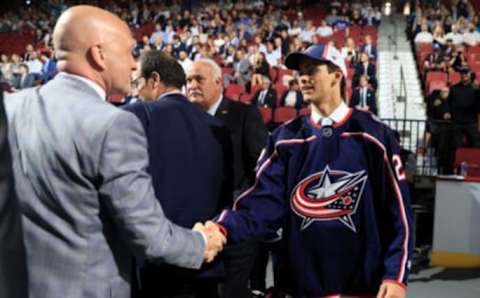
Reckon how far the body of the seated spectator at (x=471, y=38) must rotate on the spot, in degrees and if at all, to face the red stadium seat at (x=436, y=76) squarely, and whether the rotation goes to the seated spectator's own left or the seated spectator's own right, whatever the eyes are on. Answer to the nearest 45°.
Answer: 0° — they already face it

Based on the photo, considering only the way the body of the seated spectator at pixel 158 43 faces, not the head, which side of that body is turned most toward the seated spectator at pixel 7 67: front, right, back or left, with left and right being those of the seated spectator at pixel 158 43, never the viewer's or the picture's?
right

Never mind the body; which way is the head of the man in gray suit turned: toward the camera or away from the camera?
away from the camera

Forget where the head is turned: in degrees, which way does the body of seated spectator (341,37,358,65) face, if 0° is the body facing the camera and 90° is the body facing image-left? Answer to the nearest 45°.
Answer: approximately 0°

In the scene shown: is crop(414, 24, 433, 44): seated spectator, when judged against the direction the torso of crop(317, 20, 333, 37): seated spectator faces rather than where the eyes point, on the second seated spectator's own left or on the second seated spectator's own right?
on the second seated spectator's own left
